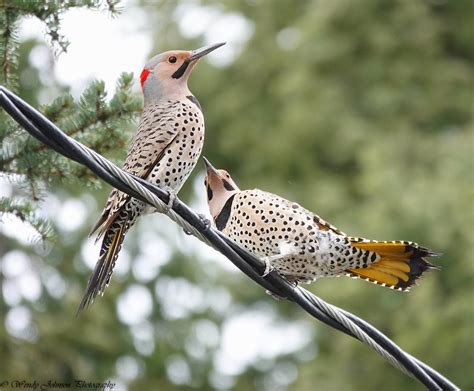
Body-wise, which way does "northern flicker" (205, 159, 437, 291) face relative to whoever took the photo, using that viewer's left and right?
facing to the left of the viewer

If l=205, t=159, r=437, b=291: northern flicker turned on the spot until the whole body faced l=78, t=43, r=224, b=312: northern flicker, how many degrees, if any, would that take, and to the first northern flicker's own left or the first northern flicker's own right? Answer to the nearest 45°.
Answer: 0° — it already faces it

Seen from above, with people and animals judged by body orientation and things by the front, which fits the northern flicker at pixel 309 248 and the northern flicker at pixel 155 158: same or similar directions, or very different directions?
very different directions
